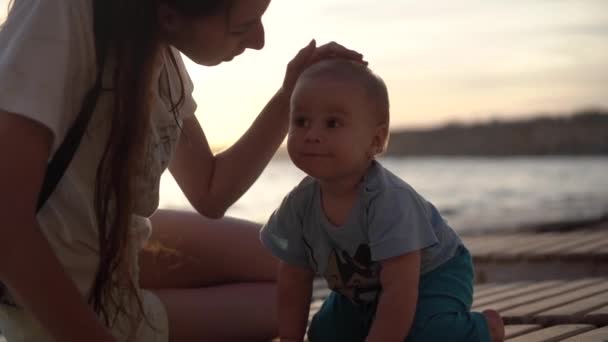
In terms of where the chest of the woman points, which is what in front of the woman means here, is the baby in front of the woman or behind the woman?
in front

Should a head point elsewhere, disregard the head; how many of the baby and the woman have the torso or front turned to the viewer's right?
1

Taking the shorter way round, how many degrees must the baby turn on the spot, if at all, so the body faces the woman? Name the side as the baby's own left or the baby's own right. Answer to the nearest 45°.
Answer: approximately 45° to the baby's own right

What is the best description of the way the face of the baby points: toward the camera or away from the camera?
toward the camera

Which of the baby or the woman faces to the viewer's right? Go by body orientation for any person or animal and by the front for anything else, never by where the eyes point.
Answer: the woman

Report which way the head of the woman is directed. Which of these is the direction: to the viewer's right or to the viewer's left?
to the viewer's right

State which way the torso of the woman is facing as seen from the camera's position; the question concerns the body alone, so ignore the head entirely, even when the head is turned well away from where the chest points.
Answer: to the viewer's right

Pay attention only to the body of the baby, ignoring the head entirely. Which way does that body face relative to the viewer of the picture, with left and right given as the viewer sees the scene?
facing the viewer and to the left of the viewer
